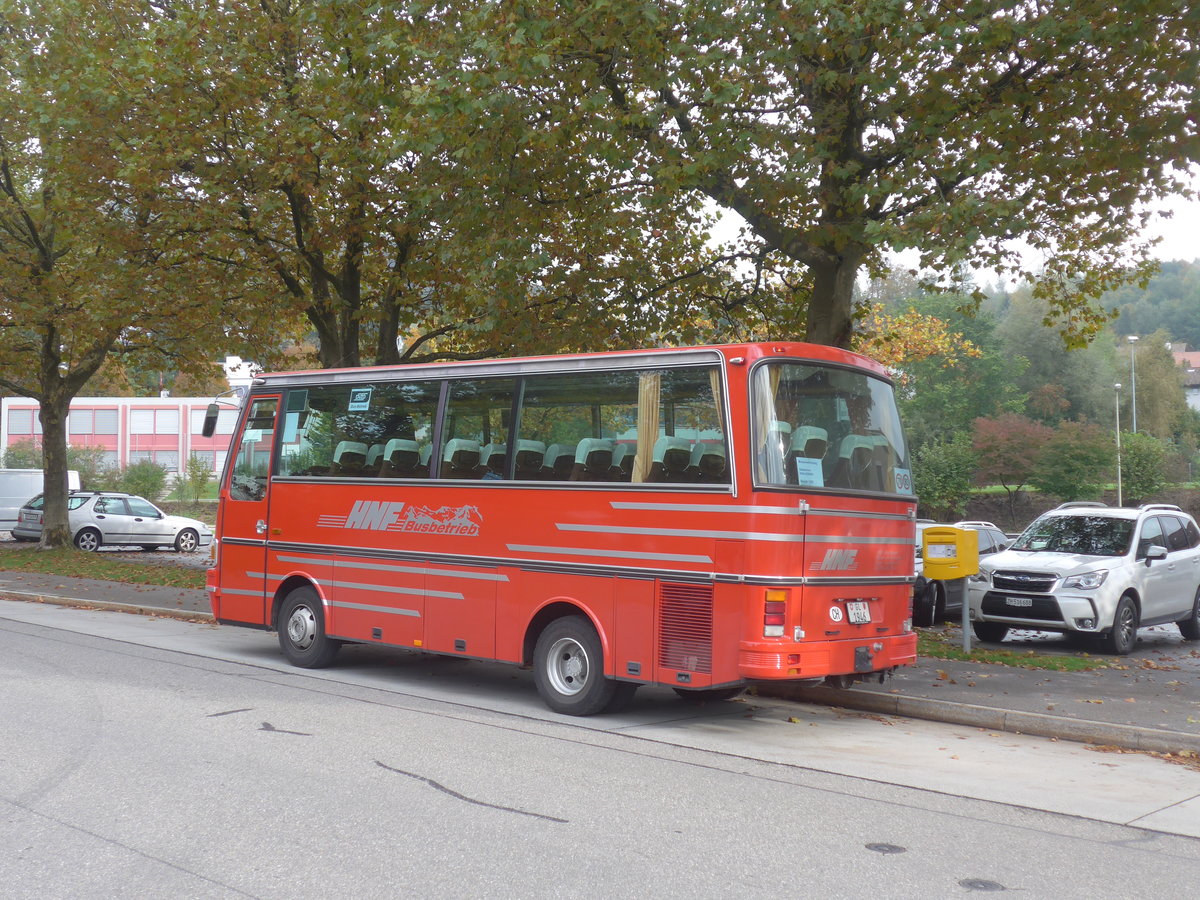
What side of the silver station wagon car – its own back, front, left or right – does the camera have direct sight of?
right

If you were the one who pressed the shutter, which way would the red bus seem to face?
facing away from the viewer and to the left of the viewer

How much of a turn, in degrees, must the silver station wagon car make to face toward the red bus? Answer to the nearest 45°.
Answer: approximately 90° to its right

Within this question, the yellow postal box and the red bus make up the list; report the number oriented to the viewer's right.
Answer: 0

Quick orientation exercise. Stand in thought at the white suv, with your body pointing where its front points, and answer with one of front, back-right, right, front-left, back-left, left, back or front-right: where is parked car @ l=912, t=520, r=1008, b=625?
right

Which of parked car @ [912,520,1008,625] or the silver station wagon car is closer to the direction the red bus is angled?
the silver station wagon car

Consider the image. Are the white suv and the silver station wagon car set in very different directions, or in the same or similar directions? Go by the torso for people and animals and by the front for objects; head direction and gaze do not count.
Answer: very different directions

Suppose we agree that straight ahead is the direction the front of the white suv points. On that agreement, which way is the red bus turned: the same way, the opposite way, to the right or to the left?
to the right

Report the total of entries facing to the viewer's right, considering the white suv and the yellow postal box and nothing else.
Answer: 0

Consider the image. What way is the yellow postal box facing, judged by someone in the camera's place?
facing the viewer and to the left of the viewer

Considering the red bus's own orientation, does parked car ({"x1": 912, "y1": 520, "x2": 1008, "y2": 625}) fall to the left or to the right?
on its right
